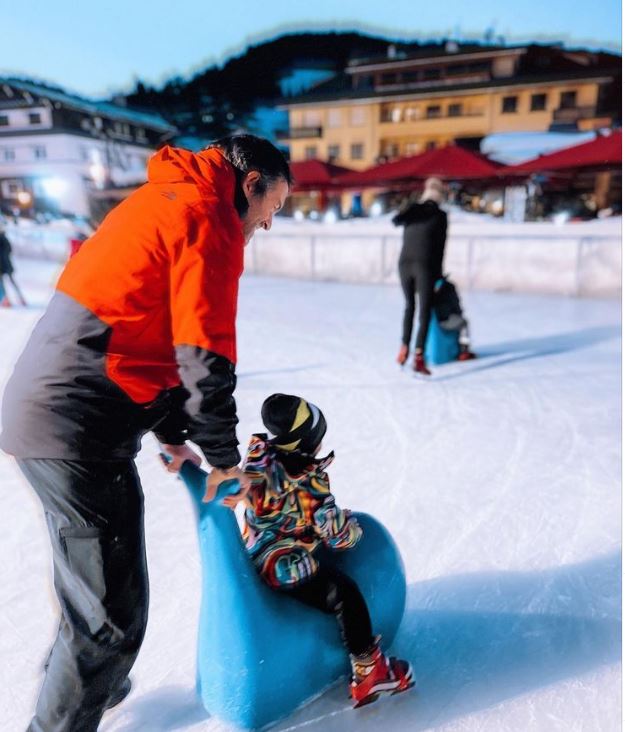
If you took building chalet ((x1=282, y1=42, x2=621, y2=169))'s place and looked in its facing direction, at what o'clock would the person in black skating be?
The person in black skating is roughly at 12 o'clock from the building chalet.

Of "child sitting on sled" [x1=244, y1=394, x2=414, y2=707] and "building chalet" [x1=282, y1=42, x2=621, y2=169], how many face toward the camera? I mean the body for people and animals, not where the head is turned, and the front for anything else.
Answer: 1

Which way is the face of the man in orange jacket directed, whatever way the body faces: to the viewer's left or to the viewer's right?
to the viewer's right

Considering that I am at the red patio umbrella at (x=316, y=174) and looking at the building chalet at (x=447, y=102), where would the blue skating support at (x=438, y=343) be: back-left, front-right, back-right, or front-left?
back-right

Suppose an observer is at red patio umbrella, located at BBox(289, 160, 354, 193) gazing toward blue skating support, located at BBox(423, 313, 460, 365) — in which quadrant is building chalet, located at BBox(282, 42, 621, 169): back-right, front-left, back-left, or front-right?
back-left
